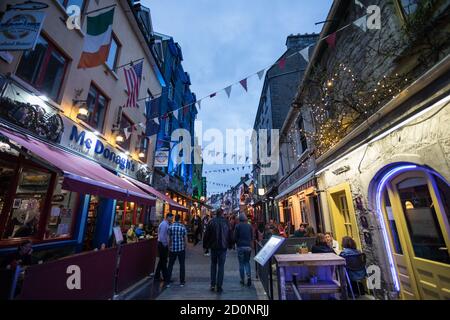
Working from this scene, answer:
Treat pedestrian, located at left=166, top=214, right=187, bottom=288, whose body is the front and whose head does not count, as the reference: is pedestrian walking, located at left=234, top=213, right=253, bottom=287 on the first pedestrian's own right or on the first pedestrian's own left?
on the first pedestrian's own right

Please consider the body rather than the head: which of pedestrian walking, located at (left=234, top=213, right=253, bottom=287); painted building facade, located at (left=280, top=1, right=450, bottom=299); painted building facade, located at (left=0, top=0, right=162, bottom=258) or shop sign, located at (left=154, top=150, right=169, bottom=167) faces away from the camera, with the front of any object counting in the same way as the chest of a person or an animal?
the pedestrian walking

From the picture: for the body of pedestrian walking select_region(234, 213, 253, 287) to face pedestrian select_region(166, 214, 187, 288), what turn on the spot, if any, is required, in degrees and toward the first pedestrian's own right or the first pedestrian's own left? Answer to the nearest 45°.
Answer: approximately 90° to the first pedestrian's own left

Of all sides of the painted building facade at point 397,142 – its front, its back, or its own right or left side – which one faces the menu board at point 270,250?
front

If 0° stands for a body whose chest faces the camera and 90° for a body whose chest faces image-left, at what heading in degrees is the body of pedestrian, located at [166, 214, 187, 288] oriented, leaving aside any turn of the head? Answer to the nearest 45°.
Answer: approximately 180°

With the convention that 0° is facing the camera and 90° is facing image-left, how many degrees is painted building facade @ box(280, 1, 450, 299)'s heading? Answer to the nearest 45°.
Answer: approximately 45°

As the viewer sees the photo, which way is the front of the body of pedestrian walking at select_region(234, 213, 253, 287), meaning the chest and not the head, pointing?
away from the camera

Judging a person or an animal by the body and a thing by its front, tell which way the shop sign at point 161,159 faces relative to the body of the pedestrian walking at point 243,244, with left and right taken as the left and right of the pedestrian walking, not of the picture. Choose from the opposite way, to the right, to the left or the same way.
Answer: the opposite way

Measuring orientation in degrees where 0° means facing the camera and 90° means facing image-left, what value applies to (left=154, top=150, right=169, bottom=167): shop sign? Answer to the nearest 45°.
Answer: approximately 0°

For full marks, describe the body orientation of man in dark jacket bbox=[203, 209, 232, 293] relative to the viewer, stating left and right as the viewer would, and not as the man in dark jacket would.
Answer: facing away from the viewer

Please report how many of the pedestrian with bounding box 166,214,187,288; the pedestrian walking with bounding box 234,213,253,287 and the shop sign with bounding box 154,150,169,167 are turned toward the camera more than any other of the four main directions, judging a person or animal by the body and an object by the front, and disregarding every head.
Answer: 1
